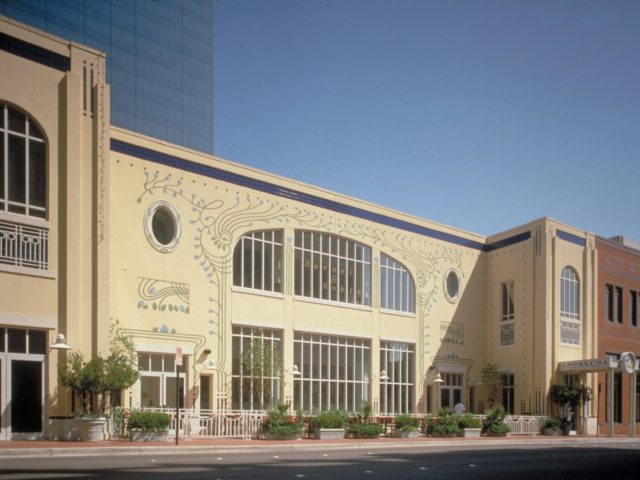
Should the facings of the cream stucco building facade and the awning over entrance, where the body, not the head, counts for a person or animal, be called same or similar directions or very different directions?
same or similar directions

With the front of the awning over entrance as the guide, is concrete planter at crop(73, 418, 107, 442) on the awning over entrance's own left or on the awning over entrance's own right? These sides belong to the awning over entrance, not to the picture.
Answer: on the awning over entrance's own right

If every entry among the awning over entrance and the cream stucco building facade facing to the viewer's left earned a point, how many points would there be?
0

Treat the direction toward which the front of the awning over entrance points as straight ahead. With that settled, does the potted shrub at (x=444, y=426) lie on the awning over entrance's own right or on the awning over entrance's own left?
on the awning over entrance's own right
